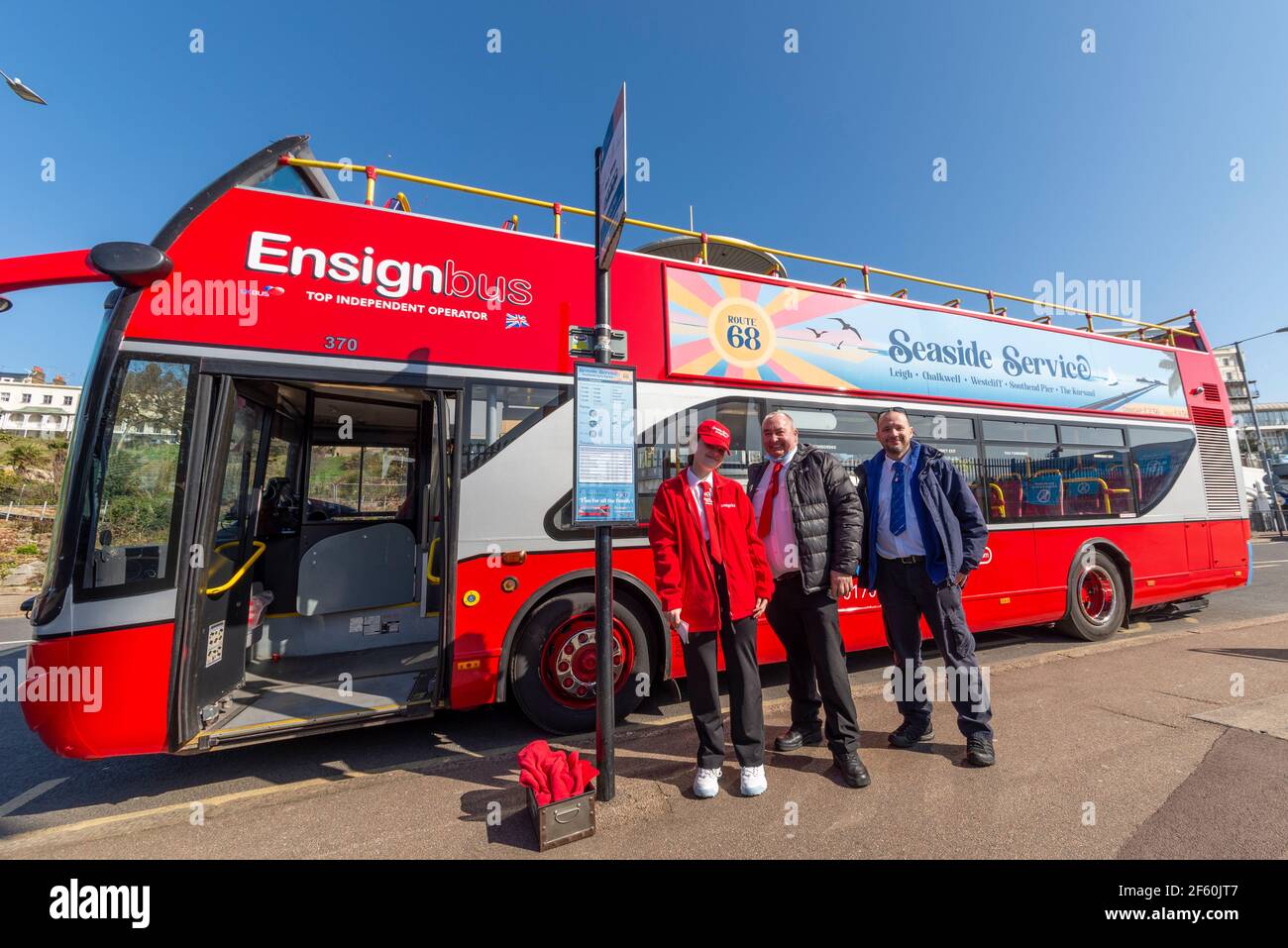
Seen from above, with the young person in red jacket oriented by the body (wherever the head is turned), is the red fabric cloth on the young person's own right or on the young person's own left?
on the young person's own right

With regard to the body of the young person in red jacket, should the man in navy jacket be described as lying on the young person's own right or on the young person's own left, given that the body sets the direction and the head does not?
on the young person's own left

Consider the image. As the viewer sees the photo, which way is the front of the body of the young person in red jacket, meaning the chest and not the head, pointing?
toward the camera

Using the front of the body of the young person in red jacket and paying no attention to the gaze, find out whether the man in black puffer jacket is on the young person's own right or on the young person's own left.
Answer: on the young person's own left
